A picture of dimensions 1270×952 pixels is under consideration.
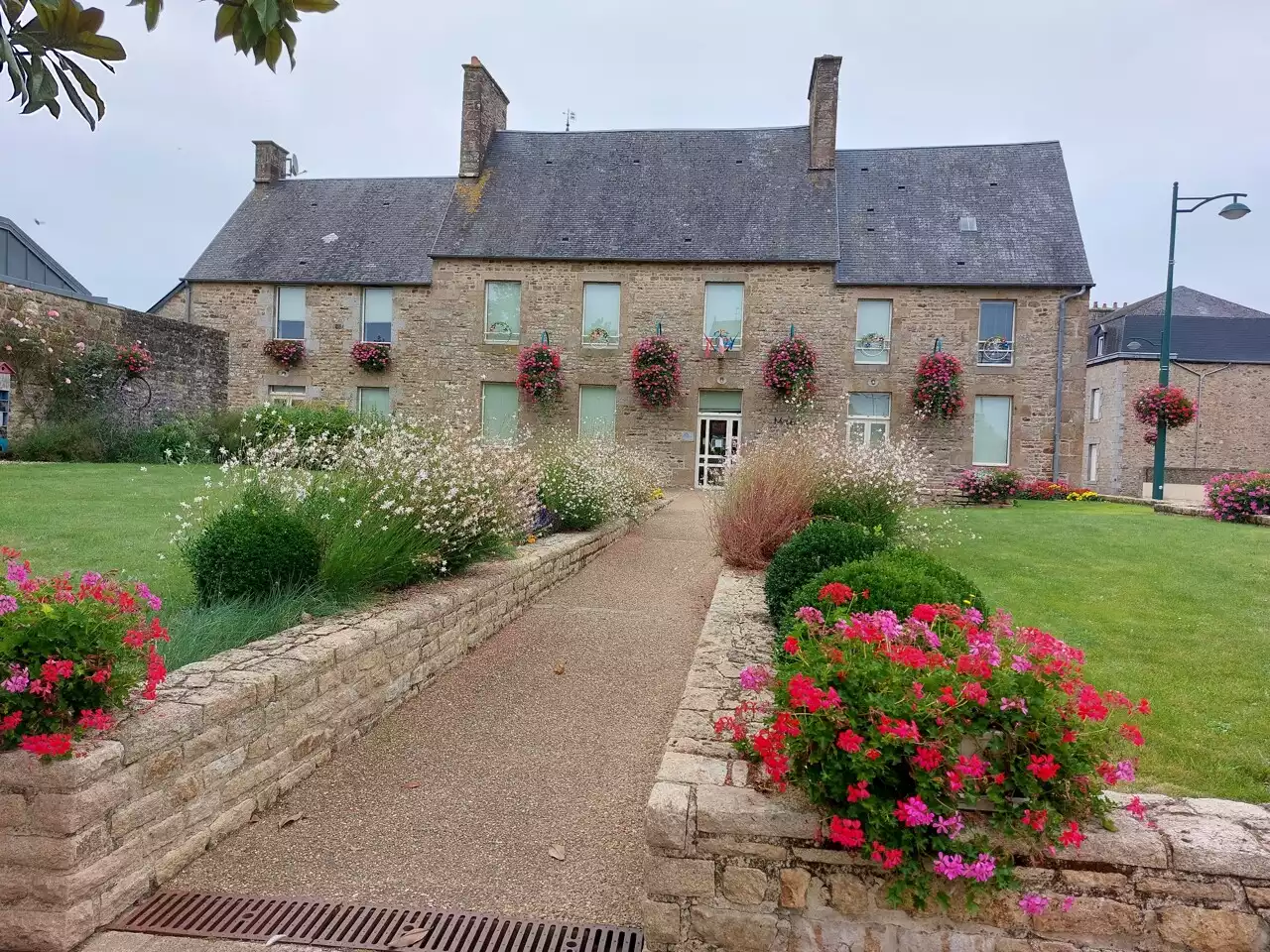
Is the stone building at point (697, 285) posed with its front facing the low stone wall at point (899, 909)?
yes

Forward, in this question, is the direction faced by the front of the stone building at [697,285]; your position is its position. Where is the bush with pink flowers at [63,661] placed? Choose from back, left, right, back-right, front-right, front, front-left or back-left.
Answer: front

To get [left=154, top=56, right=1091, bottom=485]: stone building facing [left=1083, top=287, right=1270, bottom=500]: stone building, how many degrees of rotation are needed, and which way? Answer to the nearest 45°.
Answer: approximately 135° to its left

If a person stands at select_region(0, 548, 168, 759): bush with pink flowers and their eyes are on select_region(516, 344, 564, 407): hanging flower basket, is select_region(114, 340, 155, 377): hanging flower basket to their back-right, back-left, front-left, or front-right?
front-left

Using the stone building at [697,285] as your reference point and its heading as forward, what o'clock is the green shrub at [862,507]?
The green shrub is roughly at 12 o'clock from the stone building.

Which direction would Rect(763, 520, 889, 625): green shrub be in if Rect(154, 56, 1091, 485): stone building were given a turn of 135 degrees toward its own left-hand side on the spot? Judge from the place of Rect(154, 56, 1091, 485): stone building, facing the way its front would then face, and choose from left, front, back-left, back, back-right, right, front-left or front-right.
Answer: back-right

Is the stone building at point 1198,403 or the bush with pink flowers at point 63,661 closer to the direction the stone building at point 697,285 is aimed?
the bush with pink flowers

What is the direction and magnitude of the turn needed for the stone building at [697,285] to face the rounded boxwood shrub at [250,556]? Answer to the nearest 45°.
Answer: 0° — it already faces it

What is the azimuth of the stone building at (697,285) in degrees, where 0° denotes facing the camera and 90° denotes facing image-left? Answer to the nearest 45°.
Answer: approximately 0°

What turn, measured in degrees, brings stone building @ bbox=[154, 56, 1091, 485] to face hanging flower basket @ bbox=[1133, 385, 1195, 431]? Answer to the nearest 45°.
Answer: approximately 45° to its left

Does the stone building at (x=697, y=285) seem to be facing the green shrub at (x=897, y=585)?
yes

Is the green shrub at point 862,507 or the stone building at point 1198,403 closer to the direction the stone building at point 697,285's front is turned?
the green shrub

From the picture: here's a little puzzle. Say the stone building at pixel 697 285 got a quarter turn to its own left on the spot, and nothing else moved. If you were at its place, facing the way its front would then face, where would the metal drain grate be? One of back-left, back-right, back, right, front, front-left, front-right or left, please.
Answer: right
